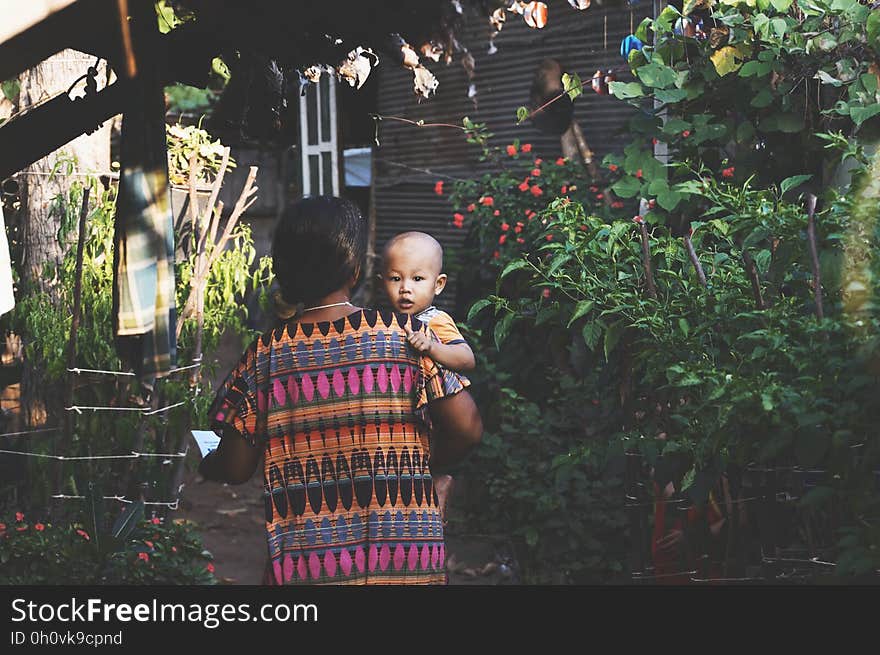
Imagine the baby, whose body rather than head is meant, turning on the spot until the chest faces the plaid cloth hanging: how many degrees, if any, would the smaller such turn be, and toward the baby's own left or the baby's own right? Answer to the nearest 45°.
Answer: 0° — they already face it

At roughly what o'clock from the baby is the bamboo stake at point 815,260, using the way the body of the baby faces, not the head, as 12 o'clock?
The bamboo stake is roughly at 8 o'clock from the baby.

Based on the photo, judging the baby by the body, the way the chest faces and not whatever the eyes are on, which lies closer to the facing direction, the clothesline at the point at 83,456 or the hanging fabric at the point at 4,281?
the hanging fabric

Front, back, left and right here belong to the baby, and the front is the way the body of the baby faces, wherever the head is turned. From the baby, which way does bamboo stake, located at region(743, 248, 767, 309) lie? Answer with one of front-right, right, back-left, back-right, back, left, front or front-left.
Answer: back-left

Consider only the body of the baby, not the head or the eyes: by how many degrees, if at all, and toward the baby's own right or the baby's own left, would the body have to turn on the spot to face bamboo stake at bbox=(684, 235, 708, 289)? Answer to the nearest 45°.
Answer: approximately 135° to the baby's own left

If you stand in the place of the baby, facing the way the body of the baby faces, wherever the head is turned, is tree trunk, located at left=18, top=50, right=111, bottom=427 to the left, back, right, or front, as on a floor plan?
right

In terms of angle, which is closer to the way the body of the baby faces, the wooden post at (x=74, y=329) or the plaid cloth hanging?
the plaid cloth hanging

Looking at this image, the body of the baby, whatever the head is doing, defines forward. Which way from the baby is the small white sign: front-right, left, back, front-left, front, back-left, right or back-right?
front

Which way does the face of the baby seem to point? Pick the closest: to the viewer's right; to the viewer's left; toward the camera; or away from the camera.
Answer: toward the camera

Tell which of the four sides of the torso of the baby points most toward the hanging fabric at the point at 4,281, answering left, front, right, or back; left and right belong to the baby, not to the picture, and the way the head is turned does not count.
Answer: front

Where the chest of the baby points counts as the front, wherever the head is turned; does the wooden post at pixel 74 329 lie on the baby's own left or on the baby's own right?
on the baby's own right
